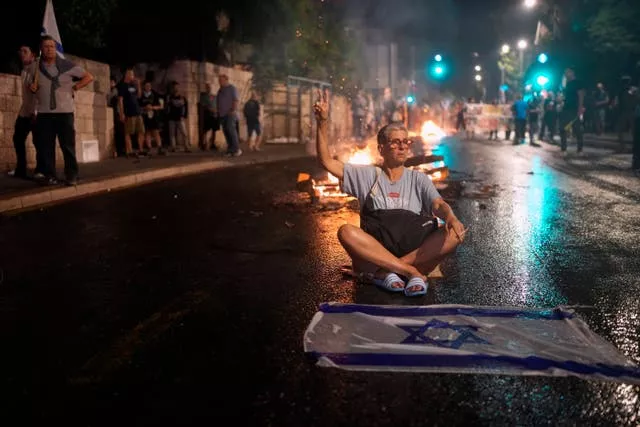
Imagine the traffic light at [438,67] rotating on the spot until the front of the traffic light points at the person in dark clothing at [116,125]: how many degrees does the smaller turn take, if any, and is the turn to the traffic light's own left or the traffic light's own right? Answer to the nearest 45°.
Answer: approximately 45° to the traffic light's own right

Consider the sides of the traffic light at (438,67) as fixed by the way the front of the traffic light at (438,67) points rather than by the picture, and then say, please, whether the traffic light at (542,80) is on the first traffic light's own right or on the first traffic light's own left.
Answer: on the first traffic light's own left

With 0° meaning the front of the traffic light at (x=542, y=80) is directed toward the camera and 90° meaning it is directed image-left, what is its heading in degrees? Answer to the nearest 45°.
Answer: approximately 0°

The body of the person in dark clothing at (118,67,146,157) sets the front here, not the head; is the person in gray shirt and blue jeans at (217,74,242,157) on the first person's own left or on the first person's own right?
on the first person's own left

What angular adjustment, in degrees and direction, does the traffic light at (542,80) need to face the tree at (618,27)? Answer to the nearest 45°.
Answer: approximately 45° to its left

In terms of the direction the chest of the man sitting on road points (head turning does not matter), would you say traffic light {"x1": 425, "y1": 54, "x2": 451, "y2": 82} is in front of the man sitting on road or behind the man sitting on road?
behind

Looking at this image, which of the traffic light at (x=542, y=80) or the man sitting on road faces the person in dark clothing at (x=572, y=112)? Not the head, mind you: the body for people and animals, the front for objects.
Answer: the traffic light

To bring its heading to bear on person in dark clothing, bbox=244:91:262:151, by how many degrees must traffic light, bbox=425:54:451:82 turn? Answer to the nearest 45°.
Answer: approximately 45° to its right

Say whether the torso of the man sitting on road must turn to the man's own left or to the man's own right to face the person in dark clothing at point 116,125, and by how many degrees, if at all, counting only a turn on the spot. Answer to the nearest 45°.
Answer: approximately 135° to the man's own right

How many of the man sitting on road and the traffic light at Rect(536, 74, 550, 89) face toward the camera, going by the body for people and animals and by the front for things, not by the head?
2

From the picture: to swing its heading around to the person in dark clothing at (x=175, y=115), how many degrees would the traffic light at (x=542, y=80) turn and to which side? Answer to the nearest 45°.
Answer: approximately 45° to its right

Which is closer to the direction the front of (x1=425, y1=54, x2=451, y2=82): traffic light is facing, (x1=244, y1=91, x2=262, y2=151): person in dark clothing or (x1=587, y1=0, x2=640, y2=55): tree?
the person in dark clothing
